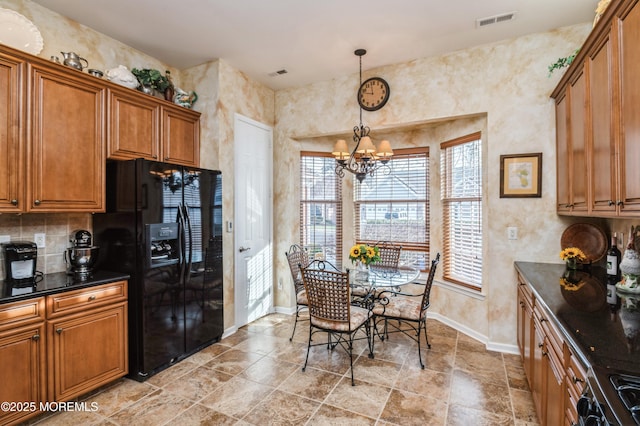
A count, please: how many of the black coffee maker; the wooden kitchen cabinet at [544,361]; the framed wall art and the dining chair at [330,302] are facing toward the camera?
2

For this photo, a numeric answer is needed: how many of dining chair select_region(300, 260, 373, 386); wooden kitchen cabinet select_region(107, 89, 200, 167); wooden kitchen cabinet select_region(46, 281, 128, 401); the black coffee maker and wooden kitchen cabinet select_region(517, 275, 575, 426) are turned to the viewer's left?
1

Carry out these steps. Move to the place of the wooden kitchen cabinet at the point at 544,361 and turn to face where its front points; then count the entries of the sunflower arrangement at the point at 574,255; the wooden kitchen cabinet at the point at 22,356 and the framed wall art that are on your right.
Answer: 2

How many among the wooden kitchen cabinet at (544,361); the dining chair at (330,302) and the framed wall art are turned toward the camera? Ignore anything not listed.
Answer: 1

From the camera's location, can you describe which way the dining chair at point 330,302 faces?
facing away from the viewer and to the right of the viewer

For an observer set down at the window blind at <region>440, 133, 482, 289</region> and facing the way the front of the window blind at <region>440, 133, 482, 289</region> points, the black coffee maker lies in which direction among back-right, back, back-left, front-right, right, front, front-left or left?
front

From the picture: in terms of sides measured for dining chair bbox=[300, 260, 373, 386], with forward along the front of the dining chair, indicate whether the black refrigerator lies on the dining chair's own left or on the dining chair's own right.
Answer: on the dining chair's own left

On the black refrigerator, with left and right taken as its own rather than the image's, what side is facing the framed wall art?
front

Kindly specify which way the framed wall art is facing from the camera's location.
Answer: facing the viewer

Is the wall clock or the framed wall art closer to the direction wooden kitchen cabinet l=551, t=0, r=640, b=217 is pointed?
the wall clock

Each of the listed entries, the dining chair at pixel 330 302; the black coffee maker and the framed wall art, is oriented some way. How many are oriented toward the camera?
2

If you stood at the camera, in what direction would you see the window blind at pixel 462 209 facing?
facing the viewer and to the left of the viewer

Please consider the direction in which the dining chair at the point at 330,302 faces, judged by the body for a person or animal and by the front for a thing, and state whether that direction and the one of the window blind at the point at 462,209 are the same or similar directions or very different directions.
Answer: very different directions

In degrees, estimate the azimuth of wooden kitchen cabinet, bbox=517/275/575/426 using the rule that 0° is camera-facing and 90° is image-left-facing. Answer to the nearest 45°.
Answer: approximately 90°

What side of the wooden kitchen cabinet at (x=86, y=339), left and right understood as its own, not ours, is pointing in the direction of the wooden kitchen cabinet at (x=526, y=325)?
front

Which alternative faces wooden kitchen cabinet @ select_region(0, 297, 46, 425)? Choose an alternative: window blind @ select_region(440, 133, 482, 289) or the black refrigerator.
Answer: the window blind

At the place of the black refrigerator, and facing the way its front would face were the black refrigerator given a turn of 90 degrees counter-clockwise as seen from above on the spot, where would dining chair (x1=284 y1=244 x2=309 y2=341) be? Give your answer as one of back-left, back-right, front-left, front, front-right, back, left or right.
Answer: front-right
